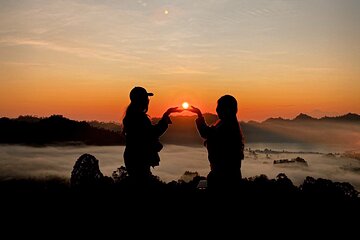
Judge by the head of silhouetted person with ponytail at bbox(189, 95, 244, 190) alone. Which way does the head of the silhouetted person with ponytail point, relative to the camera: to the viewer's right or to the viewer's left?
to the viewer's left

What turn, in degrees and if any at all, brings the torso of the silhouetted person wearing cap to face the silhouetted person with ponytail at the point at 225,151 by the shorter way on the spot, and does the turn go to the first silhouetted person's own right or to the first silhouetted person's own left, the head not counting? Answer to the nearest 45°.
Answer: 0° — they already face them

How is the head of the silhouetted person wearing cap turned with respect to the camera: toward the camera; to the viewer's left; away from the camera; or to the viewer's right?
to the viewer's right

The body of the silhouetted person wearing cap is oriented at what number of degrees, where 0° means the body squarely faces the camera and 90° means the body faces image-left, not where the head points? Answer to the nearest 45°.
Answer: approximately 270°
